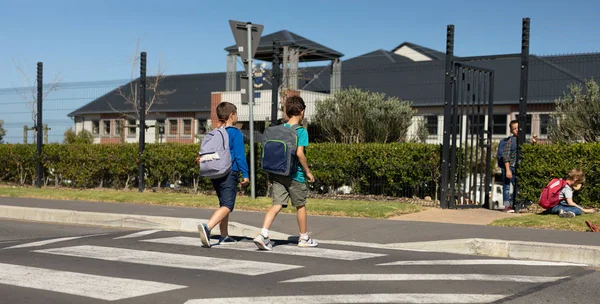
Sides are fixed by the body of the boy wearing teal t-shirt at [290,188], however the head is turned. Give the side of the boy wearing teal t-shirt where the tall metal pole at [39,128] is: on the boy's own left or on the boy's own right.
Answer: on the boy's own left
